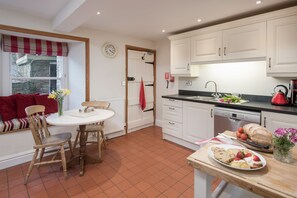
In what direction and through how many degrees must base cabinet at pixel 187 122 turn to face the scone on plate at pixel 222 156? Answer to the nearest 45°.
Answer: approximately 45° to its left

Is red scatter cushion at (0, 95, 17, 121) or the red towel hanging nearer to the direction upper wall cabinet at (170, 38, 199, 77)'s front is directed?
the red scatter cushion

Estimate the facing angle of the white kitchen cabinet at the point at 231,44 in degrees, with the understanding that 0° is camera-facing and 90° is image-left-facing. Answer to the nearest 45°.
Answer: approximately 45°

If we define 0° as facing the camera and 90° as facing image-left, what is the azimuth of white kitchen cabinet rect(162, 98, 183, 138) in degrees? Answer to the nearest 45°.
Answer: approximately 45°

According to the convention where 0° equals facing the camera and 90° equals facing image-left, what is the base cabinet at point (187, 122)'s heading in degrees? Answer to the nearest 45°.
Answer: approximately 45°

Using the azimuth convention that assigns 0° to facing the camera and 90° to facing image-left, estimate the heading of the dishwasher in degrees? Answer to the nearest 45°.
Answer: approximately 45°
